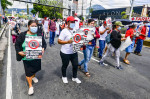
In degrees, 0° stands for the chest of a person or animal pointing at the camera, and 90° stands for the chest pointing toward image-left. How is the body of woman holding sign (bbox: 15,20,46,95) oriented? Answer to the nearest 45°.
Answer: approximately 0°
